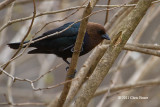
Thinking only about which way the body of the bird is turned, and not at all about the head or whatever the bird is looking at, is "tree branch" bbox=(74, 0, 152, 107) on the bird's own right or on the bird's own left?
on the bird's own right

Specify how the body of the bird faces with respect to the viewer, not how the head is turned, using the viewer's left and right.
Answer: facing to the right of the viewer
